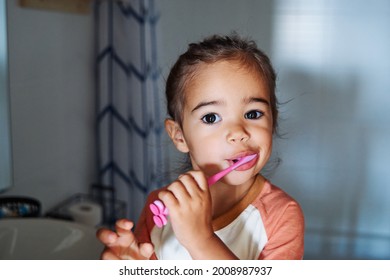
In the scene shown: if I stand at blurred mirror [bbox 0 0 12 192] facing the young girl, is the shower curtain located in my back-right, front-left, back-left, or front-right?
front-left

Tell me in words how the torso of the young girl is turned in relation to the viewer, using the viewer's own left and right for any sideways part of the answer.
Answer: facing the viewer
